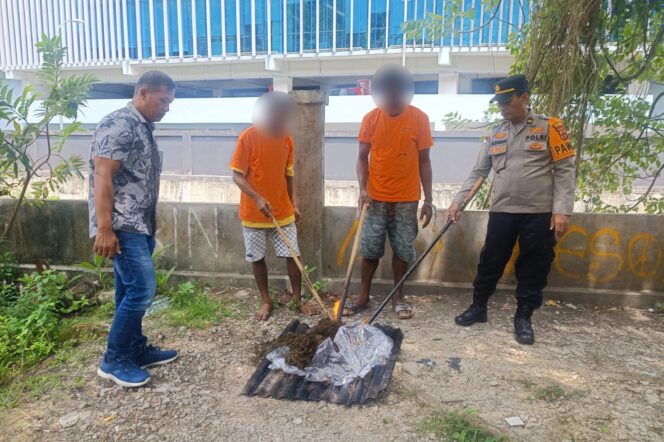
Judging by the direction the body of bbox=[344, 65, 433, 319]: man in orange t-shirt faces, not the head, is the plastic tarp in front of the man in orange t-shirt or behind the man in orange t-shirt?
in front

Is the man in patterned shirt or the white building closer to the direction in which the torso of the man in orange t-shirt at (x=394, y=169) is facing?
the man in patterned shirt

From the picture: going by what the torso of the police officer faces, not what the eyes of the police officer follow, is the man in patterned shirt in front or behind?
in front

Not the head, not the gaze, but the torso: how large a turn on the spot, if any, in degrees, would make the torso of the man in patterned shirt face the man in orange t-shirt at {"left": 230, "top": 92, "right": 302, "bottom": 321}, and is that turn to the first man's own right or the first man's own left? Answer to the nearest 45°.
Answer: approximately 45° to the first man's own left

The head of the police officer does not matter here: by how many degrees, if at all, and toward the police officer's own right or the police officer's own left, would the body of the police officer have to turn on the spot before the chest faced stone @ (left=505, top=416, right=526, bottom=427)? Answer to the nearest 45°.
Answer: approximately 45° to the police officer's own left

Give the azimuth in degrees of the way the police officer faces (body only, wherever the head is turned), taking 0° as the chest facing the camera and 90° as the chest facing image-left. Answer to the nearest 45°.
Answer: approximately 45°

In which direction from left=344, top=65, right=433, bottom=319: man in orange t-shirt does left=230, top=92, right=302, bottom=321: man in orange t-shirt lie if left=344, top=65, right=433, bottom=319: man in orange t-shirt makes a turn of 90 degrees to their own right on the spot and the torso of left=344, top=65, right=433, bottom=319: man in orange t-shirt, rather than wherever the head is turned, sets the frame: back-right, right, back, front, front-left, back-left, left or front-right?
front

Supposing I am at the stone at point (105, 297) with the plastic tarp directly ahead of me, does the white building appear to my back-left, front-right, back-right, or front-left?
back-left

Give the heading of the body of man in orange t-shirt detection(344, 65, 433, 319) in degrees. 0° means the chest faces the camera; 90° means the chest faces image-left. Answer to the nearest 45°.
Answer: approximately 0°

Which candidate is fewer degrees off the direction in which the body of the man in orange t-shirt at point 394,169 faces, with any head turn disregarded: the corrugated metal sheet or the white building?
the corrugated metal sheet
